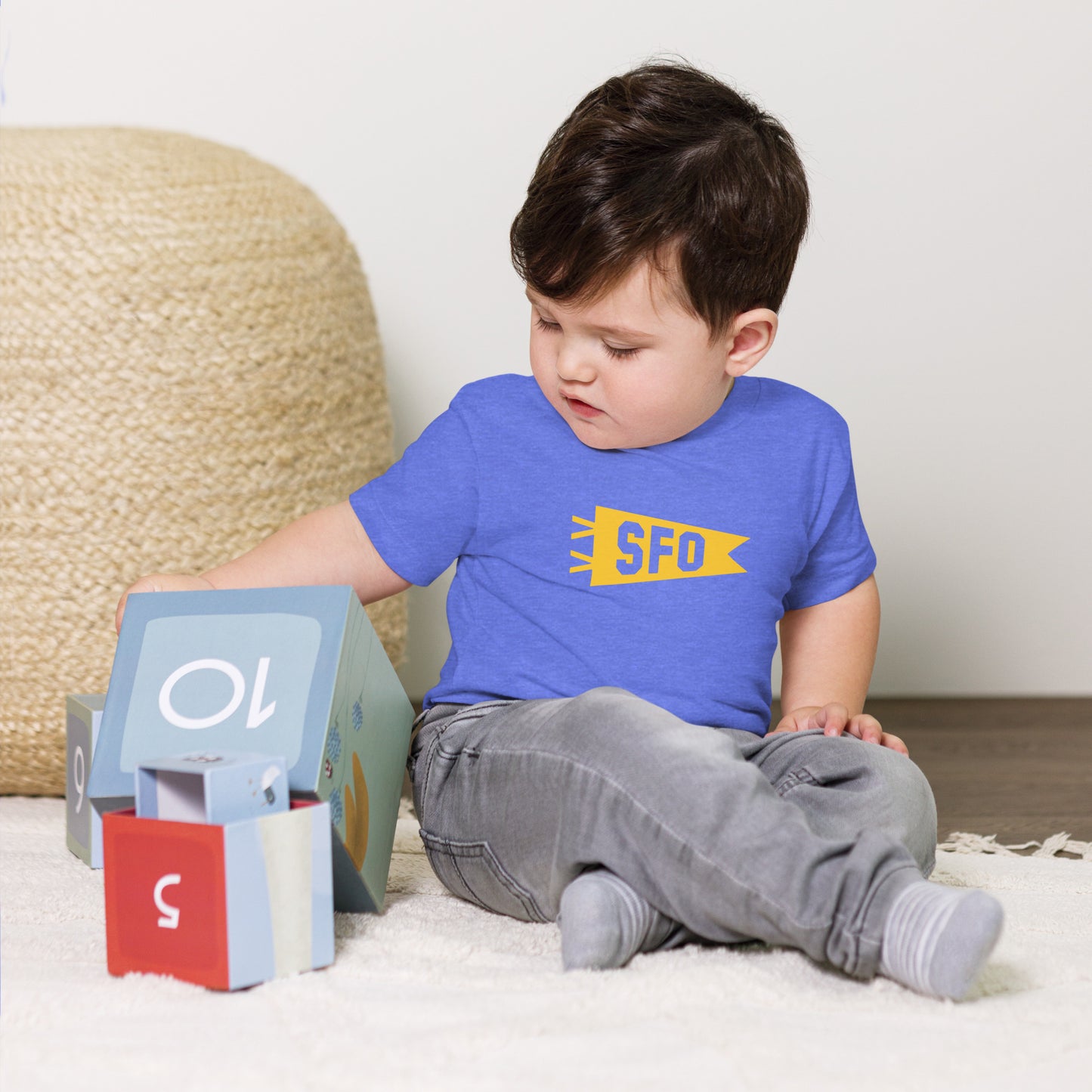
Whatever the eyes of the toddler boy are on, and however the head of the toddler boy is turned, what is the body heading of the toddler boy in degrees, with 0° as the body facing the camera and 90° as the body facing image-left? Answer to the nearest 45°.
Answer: approximately 0°
